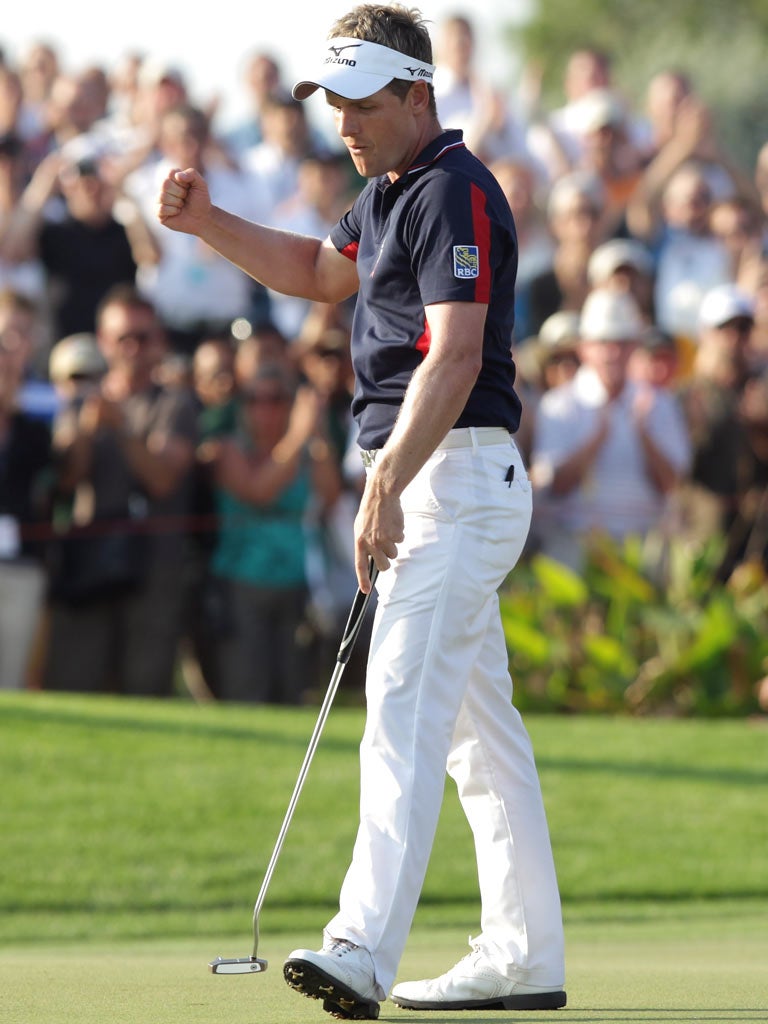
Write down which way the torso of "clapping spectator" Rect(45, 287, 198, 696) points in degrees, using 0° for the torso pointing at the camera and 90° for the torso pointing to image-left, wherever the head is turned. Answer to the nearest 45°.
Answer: approximately 0°

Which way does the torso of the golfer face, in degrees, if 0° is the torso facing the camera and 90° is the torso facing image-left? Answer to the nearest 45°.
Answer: approximately 90°

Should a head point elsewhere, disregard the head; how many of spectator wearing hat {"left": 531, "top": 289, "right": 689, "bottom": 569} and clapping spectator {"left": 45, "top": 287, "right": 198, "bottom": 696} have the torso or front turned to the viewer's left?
0

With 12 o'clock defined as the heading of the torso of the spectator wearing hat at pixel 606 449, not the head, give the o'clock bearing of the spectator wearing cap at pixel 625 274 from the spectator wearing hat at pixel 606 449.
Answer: the spectator wearing cap at pixel 625 274 is roughly at 6 o'clock from the spectator wearing hat at pixel 606 449.

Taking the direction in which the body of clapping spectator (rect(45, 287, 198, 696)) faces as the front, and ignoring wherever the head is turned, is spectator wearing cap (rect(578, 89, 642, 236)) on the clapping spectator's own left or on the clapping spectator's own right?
on the clapping spectator's own left

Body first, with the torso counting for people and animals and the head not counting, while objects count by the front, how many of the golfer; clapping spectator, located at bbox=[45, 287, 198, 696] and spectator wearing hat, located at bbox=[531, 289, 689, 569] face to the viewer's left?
1

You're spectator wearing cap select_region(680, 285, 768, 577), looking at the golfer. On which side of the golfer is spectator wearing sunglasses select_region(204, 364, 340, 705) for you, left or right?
right

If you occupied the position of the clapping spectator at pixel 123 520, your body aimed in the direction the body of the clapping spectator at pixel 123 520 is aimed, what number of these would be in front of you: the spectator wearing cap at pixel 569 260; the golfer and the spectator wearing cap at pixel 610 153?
1

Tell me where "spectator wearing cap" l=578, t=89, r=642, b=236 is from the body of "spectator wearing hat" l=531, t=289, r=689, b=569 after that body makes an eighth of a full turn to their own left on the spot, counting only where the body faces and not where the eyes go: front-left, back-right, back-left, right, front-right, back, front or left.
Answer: back-left

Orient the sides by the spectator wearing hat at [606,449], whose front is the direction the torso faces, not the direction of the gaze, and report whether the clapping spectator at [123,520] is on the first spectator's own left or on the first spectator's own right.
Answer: on the first spectator's own right

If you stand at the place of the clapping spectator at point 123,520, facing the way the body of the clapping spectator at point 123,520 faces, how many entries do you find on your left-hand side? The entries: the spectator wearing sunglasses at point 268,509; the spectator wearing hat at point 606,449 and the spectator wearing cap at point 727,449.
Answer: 3
